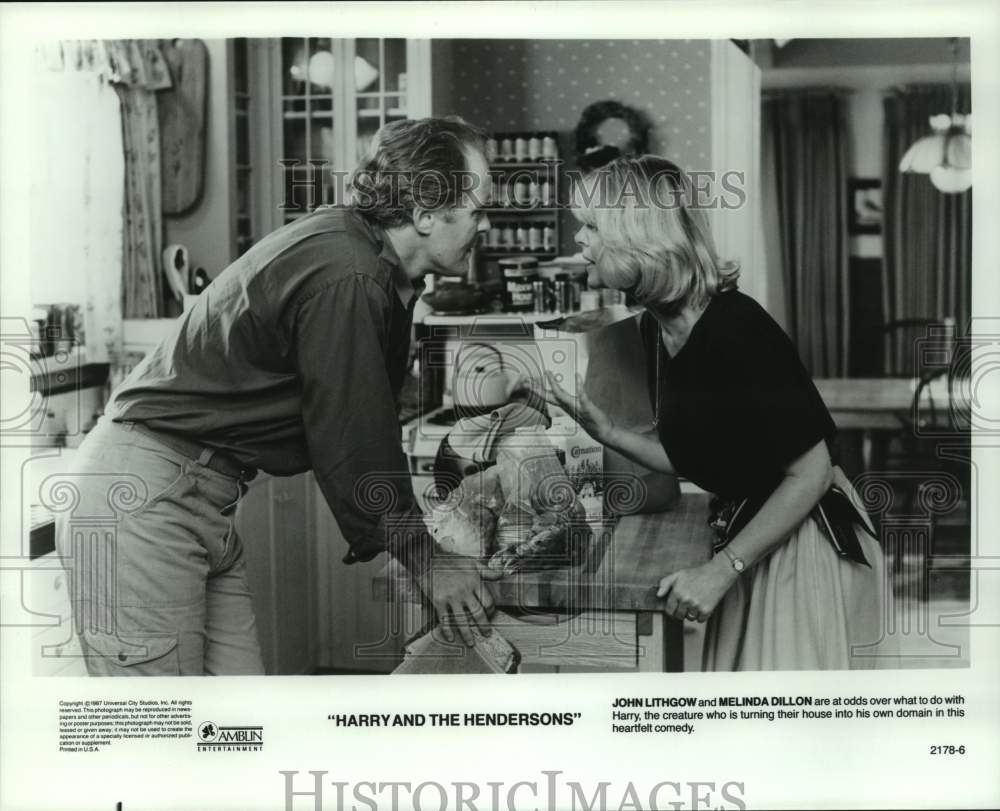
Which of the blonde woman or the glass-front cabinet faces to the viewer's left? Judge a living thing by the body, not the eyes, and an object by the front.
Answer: the blonde woman

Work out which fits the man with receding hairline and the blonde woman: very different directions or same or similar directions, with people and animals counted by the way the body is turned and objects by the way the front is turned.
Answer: very different directions

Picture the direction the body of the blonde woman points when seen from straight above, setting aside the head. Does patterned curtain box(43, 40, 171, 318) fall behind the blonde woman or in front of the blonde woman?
in front

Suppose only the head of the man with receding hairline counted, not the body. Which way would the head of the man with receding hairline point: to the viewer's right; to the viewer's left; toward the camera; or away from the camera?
to the viewer's right

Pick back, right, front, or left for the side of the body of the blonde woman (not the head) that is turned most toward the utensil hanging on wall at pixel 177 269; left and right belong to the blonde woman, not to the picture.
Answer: front

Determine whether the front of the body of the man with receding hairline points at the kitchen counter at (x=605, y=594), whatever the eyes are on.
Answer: yes

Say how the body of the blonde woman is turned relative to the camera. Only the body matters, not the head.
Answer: to the viewer's left

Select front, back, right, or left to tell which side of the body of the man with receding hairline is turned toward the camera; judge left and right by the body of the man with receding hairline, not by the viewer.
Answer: right

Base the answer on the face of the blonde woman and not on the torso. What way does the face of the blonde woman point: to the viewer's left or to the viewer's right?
to the viewer's left

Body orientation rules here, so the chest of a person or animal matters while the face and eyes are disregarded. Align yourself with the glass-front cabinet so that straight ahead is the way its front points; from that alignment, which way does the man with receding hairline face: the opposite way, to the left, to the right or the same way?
to the left

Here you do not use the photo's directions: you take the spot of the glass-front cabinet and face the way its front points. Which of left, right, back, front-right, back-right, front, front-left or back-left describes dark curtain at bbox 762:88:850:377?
left

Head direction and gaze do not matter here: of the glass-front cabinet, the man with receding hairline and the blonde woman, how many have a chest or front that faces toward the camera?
1
